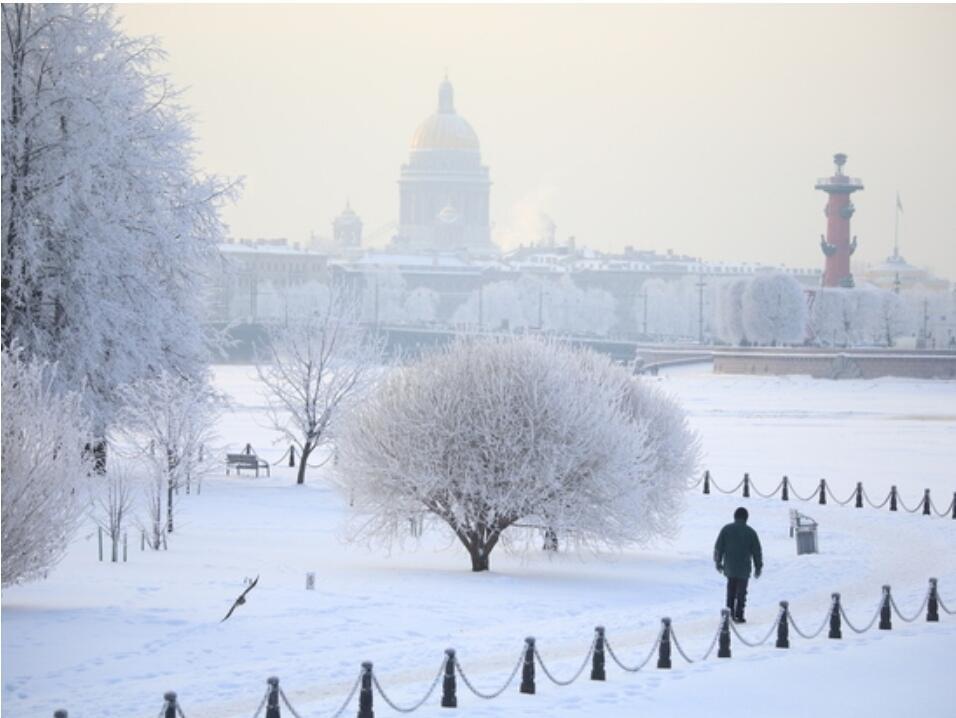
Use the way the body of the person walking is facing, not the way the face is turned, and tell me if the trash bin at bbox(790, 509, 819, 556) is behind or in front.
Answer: in front

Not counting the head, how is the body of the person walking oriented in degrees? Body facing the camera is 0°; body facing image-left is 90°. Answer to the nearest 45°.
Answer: approximately 180°

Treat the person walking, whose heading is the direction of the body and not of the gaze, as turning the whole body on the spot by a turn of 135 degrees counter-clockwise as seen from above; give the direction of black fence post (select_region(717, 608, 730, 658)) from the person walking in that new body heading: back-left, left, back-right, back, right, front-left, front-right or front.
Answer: front-left

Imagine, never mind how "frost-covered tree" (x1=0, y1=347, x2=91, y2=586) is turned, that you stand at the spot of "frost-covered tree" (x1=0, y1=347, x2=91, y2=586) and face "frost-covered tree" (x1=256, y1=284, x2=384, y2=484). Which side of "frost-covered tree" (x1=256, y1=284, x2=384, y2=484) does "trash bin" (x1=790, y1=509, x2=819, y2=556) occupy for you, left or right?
right

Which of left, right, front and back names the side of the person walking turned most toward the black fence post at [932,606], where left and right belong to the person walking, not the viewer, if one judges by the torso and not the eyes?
right

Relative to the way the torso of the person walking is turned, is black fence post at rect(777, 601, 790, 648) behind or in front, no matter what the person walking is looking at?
behind

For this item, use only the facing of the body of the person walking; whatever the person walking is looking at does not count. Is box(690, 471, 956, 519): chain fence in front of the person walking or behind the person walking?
in front

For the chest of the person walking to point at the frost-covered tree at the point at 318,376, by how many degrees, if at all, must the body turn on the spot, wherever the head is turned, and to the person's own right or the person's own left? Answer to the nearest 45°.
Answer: approximately 45° to the person's own left

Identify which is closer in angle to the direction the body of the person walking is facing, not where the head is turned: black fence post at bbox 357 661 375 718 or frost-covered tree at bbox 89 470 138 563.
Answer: the frost-covered tree
